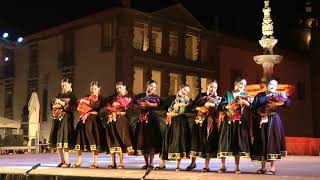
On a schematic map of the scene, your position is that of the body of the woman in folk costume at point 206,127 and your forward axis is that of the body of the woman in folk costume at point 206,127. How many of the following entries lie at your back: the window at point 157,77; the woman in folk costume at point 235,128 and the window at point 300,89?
2

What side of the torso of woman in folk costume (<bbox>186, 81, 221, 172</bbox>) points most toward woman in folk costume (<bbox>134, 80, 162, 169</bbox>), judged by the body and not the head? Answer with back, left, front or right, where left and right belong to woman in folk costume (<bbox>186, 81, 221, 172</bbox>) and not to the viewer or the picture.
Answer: right

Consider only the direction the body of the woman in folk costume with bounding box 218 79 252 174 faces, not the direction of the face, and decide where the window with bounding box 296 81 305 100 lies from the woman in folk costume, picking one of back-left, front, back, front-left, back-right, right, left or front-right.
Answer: back

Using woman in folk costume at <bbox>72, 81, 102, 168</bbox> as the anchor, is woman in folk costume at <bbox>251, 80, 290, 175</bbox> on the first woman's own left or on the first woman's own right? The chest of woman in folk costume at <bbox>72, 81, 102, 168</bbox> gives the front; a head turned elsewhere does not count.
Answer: on the first woman's own left

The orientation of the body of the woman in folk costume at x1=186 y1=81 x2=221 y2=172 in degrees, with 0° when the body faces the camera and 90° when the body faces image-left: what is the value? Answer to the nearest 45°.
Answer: approximately 0°

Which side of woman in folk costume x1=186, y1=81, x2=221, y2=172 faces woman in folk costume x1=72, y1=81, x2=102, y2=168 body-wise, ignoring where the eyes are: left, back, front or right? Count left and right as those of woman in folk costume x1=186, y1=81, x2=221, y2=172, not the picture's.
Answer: right

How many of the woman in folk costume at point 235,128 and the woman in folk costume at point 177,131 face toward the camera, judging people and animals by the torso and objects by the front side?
2

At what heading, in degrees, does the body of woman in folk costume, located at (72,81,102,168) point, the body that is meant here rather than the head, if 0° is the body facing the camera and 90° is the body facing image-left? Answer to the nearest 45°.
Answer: approximately 45°

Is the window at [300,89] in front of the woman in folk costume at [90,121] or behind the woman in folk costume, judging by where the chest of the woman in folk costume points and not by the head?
behind
